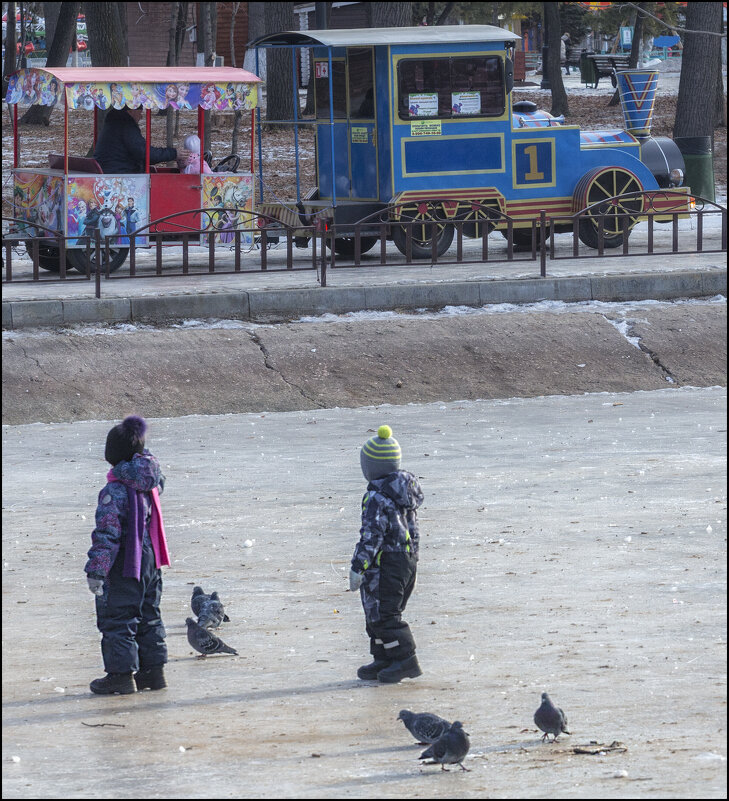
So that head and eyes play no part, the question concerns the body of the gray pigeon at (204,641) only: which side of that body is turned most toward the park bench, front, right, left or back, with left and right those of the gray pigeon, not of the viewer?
right

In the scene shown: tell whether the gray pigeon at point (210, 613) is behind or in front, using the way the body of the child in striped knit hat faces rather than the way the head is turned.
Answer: in front

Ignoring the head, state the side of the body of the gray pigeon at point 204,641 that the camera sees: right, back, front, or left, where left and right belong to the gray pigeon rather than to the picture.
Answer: left

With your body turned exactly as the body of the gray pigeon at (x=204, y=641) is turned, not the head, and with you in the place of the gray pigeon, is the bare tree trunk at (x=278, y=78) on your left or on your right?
on your right

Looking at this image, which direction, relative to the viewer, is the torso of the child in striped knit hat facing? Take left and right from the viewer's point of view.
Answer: facing away from the viewer and to the left of the viewer

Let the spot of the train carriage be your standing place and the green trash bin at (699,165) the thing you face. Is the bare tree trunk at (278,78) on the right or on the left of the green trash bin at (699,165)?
left

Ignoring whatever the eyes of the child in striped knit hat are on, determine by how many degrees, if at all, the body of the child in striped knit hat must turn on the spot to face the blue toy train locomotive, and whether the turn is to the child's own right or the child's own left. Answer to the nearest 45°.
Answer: approximately 45° to the child's own right

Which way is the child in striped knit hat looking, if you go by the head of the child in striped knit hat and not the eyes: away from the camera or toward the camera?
away from the camera

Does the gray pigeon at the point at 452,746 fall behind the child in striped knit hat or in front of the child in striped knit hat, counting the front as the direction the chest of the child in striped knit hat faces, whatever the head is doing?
behind
